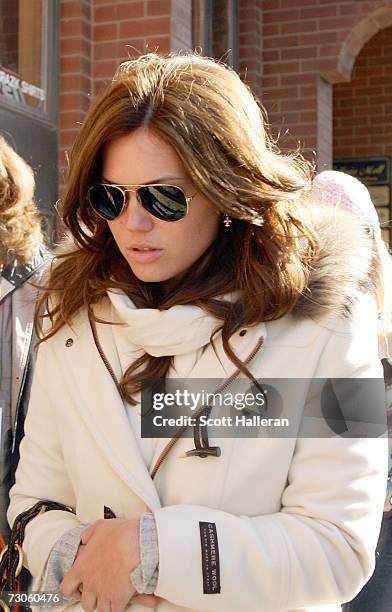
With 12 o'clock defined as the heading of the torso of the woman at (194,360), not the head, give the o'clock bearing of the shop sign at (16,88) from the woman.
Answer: The shop sign is roughly at 4 o'clock from the woman.

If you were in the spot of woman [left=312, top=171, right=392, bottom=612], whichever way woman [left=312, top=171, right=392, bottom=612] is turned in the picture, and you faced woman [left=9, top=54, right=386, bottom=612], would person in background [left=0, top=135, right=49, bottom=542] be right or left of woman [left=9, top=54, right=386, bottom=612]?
right

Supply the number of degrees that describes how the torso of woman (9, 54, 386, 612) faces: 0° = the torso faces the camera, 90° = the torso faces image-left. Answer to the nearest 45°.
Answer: approximately 45°

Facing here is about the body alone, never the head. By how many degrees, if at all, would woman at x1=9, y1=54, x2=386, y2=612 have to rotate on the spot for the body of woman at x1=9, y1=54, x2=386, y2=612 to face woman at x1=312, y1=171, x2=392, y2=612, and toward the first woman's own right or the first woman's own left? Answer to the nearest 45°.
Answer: approximately 180°

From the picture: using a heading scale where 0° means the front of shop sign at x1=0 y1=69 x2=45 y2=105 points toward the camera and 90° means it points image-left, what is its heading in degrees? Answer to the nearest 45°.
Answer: approximately 315°
